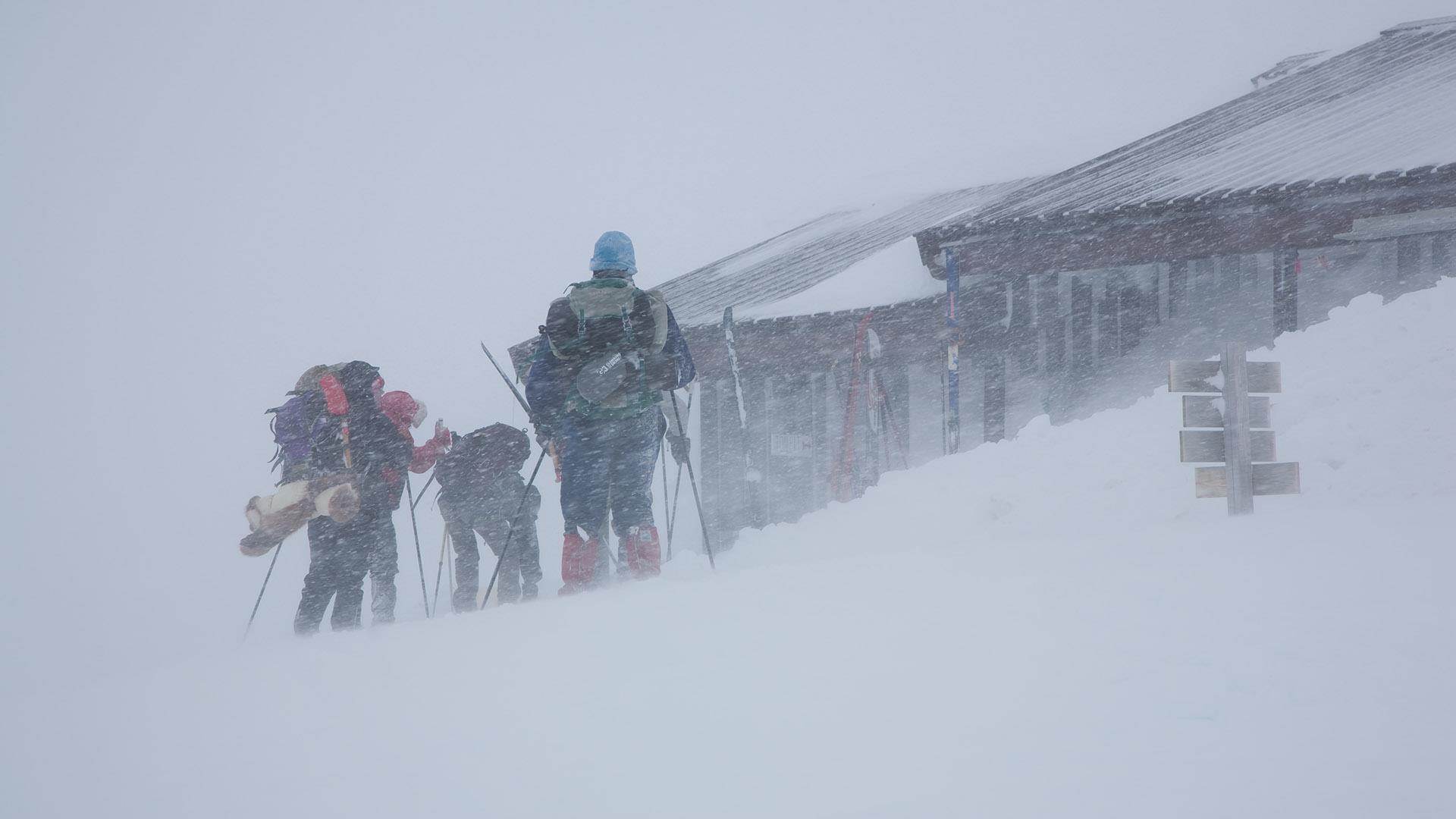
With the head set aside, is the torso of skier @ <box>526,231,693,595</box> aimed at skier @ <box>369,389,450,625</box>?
no

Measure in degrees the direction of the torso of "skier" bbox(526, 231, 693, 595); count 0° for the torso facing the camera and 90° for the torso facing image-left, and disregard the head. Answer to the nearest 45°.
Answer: approximately 180°

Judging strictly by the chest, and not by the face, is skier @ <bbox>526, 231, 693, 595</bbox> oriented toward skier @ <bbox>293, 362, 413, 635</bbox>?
no

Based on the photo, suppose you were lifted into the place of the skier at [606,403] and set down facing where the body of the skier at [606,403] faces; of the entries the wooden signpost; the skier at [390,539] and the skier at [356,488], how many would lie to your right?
1

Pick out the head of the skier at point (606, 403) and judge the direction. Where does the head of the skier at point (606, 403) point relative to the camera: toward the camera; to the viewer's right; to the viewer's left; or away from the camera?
away from the camera

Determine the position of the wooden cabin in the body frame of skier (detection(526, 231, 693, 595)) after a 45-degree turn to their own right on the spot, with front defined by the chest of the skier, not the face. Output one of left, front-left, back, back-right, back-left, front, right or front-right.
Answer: front

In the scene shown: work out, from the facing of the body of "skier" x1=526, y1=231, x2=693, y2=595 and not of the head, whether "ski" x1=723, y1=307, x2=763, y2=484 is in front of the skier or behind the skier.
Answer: in front

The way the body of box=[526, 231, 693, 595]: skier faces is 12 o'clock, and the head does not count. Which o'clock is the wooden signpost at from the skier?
The wooden signpost is roughly at 3 o'clock from the skier.

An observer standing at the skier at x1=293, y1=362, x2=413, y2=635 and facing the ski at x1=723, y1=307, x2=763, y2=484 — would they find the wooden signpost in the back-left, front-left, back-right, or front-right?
front-right
